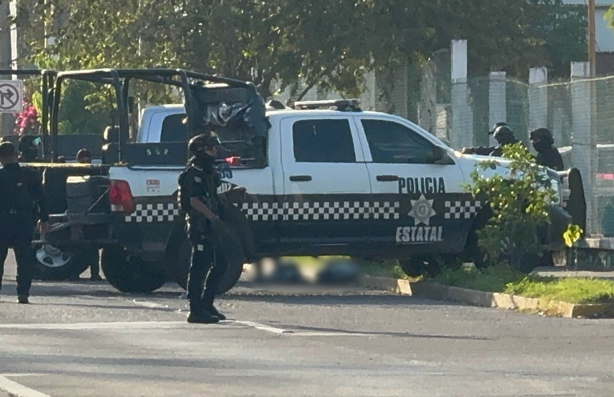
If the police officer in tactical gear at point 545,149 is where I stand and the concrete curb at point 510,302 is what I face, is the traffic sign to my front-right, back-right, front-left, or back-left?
back-right

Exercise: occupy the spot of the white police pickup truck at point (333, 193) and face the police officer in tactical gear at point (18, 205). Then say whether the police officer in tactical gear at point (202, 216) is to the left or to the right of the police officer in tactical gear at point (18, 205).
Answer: left

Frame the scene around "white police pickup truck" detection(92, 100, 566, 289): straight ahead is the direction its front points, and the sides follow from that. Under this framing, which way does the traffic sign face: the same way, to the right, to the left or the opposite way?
to the right

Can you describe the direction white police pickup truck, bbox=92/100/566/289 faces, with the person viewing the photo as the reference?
facing to the right of the viewer

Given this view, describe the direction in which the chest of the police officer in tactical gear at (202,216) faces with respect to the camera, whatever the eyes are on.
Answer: to the viewer's right

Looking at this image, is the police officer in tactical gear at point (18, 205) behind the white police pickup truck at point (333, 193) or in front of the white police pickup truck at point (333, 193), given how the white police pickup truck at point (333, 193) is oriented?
behind
